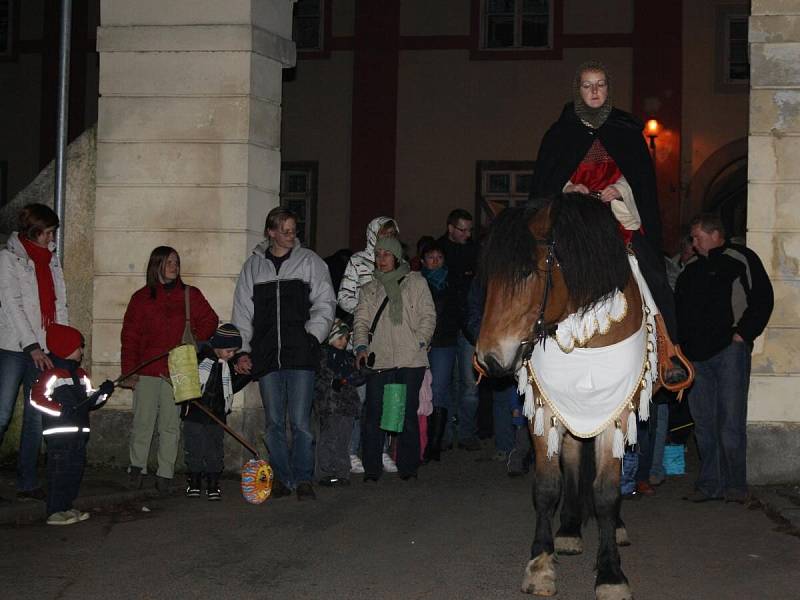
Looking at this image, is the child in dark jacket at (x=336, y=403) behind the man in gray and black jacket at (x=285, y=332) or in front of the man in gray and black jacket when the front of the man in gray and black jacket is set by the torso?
behind

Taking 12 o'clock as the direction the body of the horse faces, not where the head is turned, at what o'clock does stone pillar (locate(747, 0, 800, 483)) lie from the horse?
The stone pillar is roughly at 7 o'clock from the horse.

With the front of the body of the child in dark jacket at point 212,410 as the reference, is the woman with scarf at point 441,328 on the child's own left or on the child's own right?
on the child's own left

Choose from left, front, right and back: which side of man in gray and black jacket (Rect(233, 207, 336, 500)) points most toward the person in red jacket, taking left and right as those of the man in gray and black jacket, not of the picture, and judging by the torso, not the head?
right
